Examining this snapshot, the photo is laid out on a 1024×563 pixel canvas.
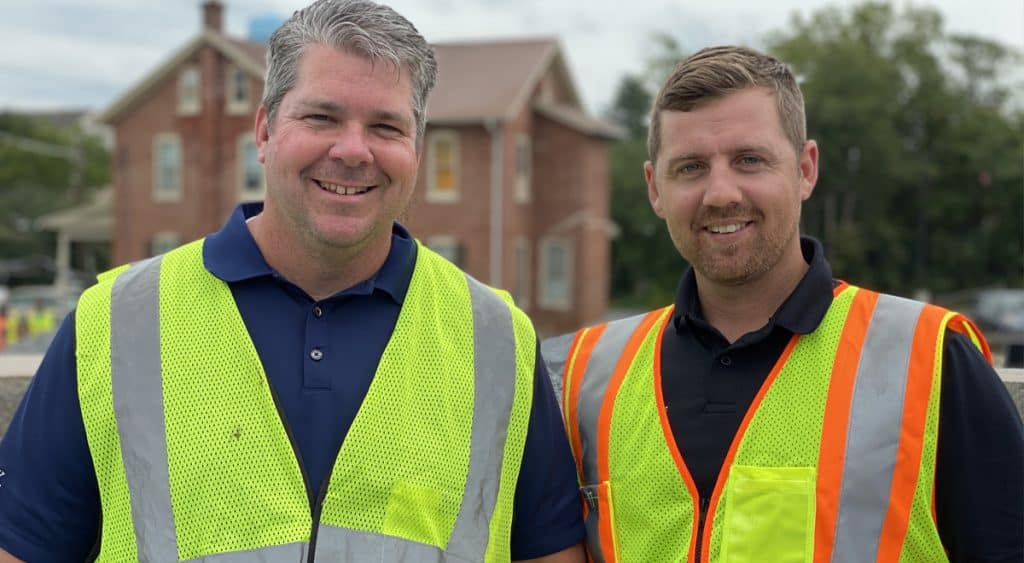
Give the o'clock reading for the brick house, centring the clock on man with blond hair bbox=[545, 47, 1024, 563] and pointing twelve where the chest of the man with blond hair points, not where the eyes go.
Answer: The brick house is roughly at 4 o'clock from the man with blond hair.

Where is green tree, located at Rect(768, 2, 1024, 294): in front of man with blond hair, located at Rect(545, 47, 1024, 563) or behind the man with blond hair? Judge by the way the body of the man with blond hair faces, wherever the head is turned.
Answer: behind

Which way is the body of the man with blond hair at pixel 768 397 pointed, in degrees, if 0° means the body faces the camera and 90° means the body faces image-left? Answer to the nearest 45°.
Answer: approximately 45°

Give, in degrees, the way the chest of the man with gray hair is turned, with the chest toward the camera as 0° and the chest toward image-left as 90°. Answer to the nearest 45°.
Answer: approximately 0°

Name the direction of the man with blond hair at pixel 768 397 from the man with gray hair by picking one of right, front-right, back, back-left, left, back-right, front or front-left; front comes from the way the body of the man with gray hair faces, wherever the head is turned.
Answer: left

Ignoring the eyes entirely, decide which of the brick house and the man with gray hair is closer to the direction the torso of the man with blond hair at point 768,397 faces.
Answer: the man with gray hair

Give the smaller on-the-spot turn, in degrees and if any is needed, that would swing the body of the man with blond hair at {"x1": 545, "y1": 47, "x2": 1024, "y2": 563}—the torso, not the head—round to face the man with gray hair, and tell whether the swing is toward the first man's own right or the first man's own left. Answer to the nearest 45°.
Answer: approximately 45° to the first man's own right

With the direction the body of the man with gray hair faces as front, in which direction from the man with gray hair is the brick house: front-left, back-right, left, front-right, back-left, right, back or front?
back

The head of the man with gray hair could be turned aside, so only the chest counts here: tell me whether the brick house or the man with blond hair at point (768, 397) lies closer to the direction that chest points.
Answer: the man with blond hair

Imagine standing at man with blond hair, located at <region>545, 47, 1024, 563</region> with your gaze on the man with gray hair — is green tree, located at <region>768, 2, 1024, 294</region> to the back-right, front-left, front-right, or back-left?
back-right

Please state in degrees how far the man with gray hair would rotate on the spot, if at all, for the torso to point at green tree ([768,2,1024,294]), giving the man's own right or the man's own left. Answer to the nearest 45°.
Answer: approximately 135° to the man's own left
